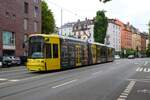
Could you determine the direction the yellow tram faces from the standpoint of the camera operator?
facing the viewer and to the left of the viewer
